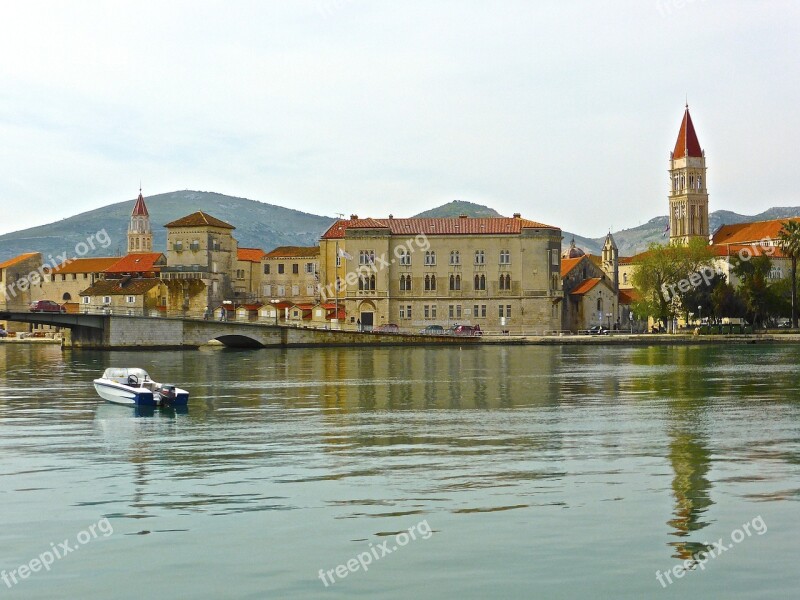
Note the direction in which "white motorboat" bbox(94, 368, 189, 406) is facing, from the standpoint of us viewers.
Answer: facing away from the viewer and to the left of the viewer
